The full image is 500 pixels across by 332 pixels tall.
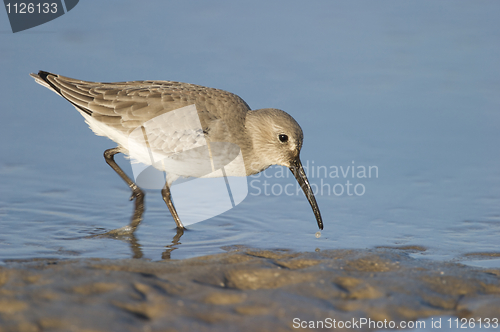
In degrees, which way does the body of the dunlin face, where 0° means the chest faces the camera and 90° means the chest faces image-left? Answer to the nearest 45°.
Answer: approximately 270°
